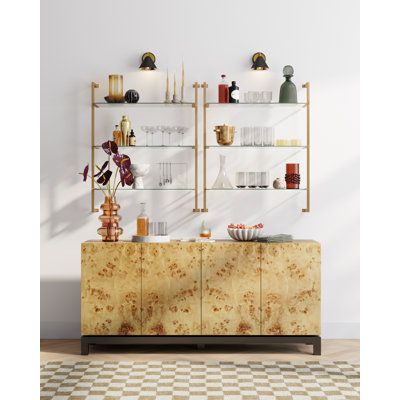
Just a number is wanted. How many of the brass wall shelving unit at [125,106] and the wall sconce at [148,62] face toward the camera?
2

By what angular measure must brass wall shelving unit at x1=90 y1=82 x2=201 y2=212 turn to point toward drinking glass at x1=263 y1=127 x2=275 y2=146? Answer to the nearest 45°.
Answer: approximately 90° to its left

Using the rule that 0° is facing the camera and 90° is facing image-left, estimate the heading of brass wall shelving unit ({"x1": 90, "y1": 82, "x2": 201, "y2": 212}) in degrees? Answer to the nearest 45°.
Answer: approximately 0°
